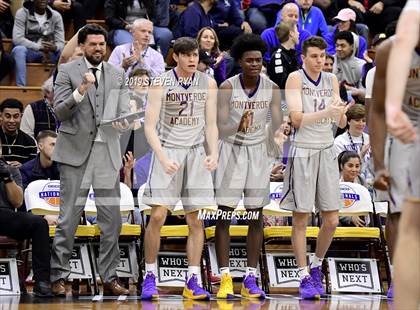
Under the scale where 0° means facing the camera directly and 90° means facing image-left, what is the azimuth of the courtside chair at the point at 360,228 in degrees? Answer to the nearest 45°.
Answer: approximately 0°

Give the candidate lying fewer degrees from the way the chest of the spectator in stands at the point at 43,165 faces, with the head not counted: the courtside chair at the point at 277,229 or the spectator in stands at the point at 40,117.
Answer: the courtside chair

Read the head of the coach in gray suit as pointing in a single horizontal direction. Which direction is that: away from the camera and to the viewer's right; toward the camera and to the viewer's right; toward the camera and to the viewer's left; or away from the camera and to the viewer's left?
toward the camera and to the viewer's right

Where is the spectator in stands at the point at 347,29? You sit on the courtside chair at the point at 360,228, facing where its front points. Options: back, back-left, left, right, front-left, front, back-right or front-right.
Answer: back

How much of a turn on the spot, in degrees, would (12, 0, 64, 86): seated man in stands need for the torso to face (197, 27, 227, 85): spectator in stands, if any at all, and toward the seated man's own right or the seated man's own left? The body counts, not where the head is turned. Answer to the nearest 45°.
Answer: approximately 45° to the seated man's own left

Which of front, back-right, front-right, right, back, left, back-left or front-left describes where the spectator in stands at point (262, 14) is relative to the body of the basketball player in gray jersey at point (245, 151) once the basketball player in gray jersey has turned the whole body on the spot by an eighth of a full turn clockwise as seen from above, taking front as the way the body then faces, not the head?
back-right

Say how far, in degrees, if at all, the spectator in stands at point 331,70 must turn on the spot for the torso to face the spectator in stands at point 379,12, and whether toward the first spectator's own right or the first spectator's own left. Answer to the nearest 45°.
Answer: approximately 135° to the first spectator's own left

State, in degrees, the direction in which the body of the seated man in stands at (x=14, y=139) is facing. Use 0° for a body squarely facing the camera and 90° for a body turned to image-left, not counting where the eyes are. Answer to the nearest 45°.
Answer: approximately 0°
